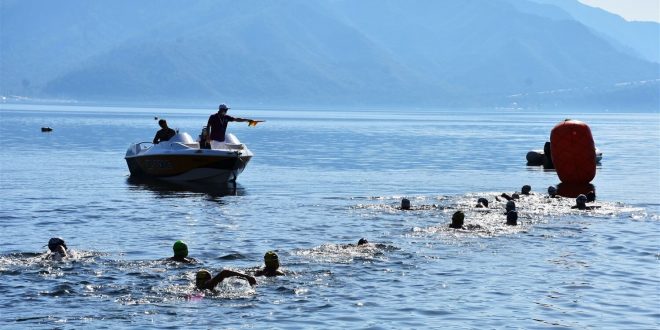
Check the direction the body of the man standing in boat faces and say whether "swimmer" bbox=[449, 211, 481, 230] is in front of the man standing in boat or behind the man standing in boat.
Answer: in front

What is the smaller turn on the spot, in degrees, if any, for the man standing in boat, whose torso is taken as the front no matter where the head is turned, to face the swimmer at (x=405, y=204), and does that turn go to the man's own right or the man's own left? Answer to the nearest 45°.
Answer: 0° — they already face them

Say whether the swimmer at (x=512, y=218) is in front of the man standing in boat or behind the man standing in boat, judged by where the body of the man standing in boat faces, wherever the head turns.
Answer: in front

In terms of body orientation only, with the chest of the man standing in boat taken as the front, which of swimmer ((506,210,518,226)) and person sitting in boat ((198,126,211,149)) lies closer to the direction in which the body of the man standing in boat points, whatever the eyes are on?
the swimmer

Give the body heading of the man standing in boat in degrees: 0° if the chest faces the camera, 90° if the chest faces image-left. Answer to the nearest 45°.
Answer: approximately 315°

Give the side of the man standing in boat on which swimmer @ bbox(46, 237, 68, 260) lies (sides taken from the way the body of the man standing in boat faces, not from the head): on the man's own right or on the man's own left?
on the man's own right
